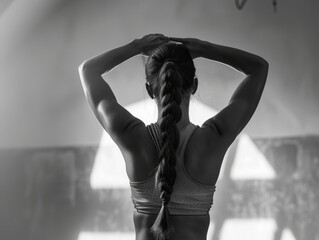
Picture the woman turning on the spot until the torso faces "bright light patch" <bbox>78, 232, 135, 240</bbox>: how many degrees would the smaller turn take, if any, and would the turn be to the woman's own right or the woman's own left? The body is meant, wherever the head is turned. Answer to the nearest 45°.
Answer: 0° — they already face it

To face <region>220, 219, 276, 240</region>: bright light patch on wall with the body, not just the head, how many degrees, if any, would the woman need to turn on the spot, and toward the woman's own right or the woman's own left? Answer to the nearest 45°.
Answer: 0° — they already face it

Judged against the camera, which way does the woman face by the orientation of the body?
away from the camera

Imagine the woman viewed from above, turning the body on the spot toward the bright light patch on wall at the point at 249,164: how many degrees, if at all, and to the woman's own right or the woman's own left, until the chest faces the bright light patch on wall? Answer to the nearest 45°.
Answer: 0° — they already face it

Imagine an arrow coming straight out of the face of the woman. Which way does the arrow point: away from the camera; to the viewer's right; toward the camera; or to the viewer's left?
away from the camera
